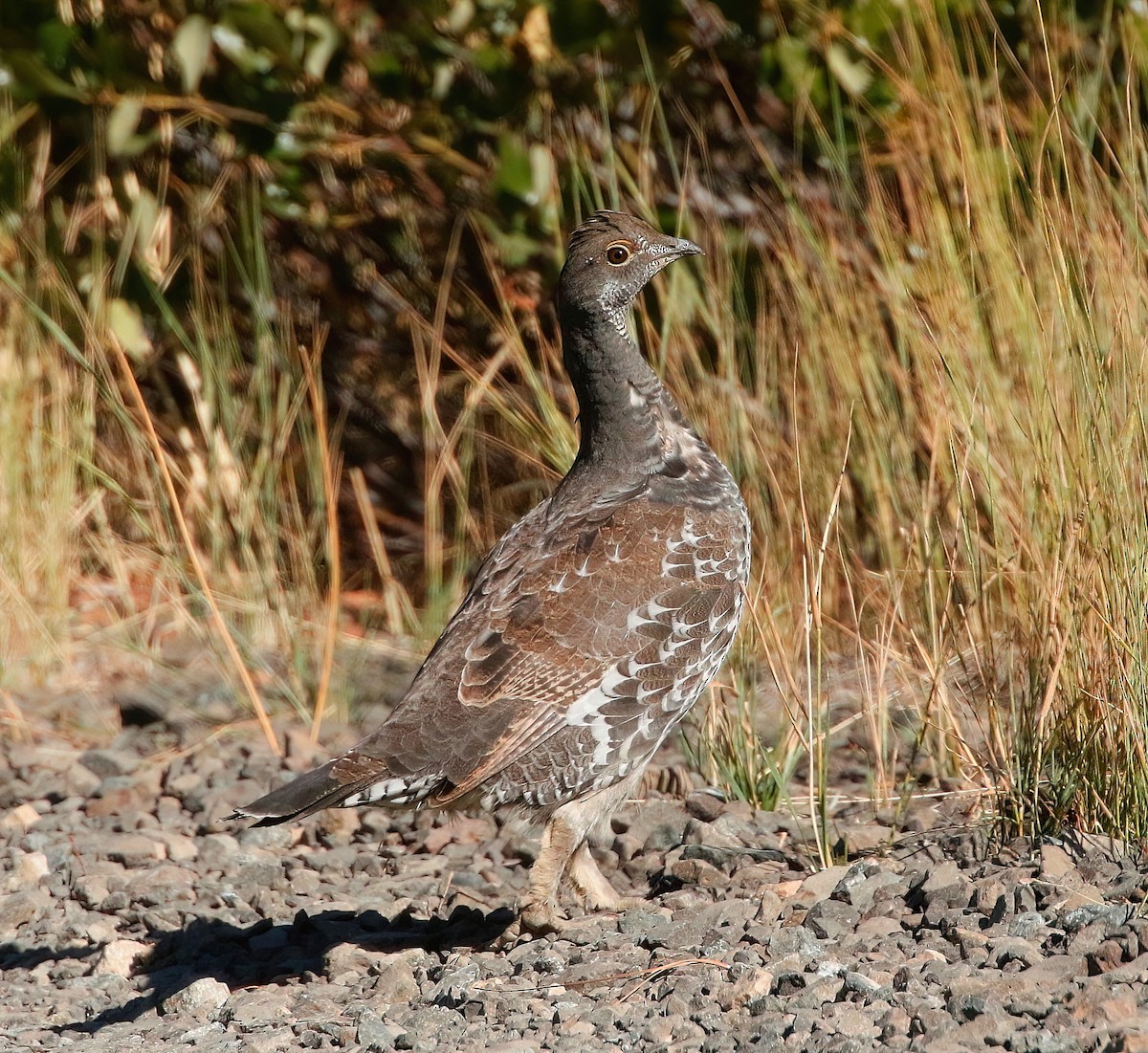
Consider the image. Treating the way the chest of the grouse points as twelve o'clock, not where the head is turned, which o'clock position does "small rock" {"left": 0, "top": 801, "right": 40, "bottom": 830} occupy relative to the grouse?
The small rock is roughly at 7 o'clock from the grouse.

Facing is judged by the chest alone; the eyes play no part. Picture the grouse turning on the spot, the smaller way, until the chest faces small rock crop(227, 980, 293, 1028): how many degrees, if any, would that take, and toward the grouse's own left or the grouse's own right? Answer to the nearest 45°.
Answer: approximately 135° to the grouse's own right

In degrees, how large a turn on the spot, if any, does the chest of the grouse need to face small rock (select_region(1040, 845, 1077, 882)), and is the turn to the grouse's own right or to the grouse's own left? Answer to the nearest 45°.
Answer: approximately 45° to the grouse's own right

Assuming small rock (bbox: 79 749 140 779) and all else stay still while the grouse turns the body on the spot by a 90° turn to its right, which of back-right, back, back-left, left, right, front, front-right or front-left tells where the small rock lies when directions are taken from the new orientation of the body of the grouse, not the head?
back-right

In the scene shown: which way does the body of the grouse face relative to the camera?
to the viewer's right

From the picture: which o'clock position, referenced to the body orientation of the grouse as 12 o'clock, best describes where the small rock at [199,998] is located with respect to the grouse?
The small rock is roughly at 5 o'clock from the grouse.

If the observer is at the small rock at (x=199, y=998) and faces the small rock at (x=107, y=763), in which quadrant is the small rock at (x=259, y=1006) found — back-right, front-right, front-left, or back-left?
back-right

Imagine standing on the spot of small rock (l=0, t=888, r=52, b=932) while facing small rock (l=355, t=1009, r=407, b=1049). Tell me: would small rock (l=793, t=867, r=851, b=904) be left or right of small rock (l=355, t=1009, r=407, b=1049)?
left

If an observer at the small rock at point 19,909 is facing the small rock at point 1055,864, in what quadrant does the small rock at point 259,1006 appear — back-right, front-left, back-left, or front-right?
front-right

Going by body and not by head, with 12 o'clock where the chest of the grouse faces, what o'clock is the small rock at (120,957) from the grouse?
The small rock is roughly at 6 o'clock from the grouse.

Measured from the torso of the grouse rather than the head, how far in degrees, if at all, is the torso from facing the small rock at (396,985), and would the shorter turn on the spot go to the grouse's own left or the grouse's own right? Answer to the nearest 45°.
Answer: approximately 135° to the grouse's own right

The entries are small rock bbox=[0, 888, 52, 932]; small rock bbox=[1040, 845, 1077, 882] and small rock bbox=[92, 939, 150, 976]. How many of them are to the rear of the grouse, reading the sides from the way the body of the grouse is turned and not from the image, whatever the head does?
2
